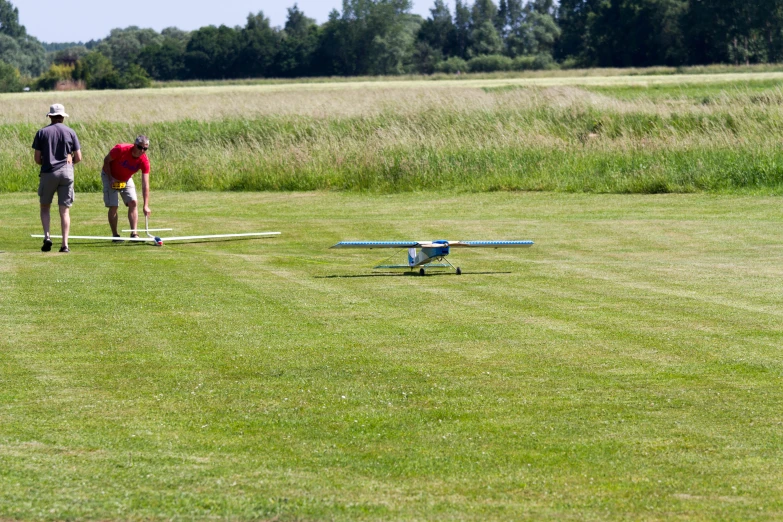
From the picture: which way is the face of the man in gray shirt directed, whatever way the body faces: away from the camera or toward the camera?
away from the camera

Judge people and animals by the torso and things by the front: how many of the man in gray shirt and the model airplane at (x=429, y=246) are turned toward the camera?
1

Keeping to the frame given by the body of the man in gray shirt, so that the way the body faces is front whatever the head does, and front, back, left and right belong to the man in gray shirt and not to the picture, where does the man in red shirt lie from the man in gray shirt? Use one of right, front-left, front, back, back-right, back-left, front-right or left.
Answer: front-right

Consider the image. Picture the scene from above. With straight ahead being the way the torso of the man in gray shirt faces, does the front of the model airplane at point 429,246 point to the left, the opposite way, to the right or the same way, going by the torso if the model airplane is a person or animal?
the opposite way

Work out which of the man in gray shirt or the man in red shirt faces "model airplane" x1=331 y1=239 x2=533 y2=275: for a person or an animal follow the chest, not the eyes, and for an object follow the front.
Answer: the man in red shirt

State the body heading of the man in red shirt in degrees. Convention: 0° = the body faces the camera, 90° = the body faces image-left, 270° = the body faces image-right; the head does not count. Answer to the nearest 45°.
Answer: approximately 315°

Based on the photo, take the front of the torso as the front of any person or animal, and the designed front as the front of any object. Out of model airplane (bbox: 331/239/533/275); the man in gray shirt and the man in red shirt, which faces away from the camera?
the man in gray shirt

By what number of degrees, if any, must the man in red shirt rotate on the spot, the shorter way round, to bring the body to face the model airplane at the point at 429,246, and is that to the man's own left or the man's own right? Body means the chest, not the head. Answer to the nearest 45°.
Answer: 0° — they already face it

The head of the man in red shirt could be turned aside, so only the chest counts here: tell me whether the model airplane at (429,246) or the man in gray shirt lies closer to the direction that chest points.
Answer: the model airplane

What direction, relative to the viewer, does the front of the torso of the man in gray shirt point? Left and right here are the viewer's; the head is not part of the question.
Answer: facing away from the viewer

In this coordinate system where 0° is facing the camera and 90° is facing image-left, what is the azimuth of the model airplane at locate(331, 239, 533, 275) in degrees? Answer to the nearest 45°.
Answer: approximately 0°
